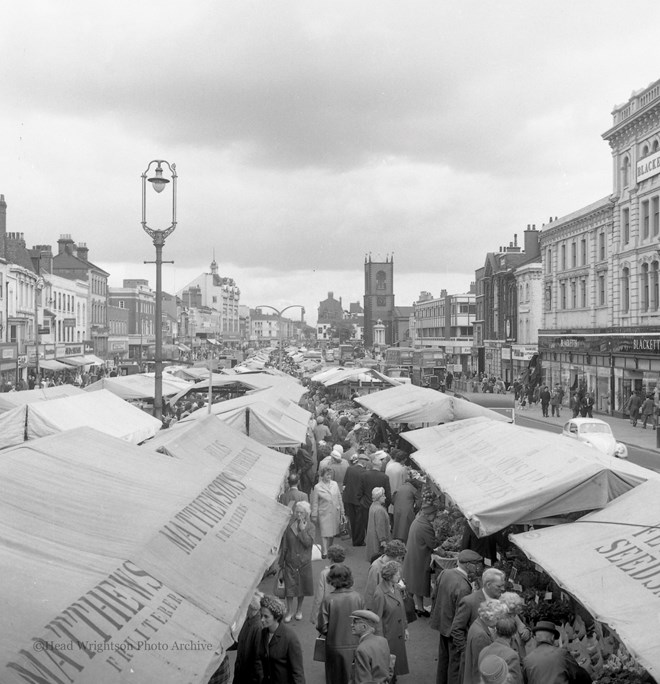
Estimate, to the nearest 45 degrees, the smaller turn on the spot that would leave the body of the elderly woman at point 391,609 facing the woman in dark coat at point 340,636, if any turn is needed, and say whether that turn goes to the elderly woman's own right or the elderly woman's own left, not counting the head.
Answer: approximately 90° to the elderly woman's own right

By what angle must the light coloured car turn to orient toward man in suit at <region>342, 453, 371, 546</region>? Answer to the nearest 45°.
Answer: approximately 45° to its right

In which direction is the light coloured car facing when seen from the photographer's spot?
facing the viewer and to the right of the viewer

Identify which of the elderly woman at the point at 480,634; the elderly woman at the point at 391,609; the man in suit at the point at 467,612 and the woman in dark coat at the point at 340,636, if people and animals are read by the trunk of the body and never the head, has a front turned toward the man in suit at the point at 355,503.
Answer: the woman in dark coat

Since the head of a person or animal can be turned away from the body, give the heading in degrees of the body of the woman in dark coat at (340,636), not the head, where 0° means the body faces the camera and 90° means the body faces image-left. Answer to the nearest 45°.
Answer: approximately 180°

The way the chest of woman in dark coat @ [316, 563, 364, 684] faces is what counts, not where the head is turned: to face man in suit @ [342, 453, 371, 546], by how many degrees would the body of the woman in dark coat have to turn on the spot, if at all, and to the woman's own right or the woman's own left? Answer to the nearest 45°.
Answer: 0° — they already face them

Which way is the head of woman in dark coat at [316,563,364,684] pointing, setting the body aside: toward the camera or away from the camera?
away from the camera

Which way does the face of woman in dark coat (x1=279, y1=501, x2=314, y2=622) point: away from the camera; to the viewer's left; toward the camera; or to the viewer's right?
toward the camera

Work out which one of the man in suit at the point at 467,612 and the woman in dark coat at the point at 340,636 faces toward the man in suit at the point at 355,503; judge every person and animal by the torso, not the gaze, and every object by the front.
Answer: the woman in dark coat
